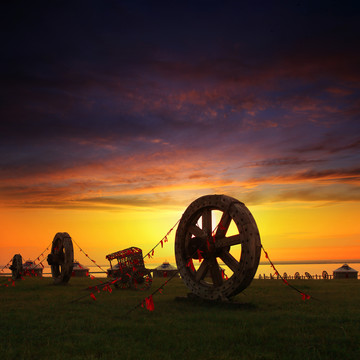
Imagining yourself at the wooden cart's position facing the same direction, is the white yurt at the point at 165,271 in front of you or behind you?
behind

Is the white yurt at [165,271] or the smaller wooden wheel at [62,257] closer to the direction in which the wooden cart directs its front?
the smaller wooden wheel

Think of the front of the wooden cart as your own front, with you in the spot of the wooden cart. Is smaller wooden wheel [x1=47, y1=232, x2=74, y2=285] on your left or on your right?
on your right

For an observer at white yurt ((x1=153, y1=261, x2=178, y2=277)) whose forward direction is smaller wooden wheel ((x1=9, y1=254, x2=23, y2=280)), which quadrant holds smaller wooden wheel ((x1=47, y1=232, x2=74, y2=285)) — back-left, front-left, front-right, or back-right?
front-left

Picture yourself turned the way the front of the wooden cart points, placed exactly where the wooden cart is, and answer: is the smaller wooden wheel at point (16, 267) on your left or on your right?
on your right

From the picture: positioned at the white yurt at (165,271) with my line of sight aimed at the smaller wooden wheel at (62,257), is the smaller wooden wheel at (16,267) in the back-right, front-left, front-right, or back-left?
front-right
